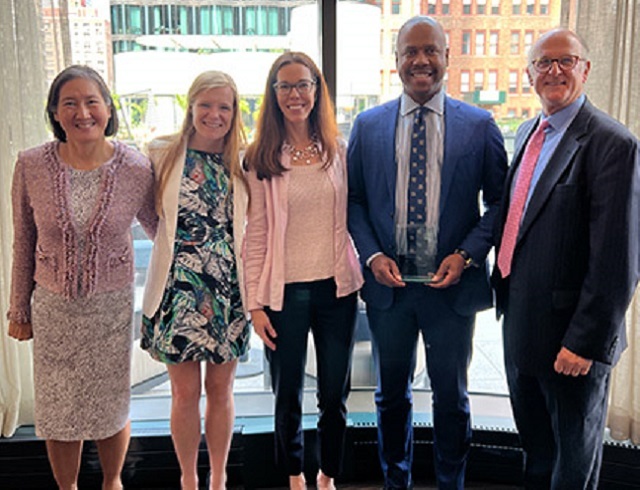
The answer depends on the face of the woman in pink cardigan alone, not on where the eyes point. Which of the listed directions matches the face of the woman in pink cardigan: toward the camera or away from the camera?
toward the camera

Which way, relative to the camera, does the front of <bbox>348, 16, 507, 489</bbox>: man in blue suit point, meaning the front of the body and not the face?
toward the camera

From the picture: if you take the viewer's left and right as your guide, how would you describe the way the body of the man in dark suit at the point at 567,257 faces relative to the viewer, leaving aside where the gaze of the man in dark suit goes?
facing the viewer and to the left of the viewer

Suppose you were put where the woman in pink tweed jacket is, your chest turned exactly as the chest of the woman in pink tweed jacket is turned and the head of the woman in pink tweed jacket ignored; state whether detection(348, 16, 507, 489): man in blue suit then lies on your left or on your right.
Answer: on your left

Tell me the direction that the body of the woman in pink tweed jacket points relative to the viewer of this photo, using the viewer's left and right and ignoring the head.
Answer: facing the viewer

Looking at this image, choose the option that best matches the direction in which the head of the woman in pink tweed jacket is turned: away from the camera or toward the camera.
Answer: toward the camera

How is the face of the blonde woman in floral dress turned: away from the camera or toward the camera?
toward the camera

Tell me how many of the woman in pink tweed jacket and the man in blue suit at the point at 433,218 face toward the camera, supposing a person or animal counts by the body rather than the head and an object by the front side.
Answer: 2

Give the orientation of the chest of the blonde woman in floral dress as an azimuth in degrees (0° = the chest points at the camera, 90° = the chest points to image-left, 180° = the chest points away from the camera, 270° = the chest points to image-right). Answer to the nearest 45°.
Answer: approximately 0°

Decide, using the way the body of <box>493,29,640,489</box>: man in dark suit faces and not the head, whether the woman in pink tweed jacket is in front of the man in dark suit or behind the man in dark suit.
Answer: in front

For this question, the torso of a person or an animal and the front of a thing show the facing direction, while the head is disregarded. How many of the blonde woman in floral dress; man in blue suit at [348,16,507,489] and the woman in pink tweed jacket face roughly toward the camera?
3

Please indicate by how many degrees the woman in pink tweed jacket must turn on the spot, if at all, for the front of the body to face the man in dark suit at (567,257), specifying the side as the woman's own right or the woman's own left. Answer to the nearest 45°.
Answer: approximately 45° to the woman's own left
